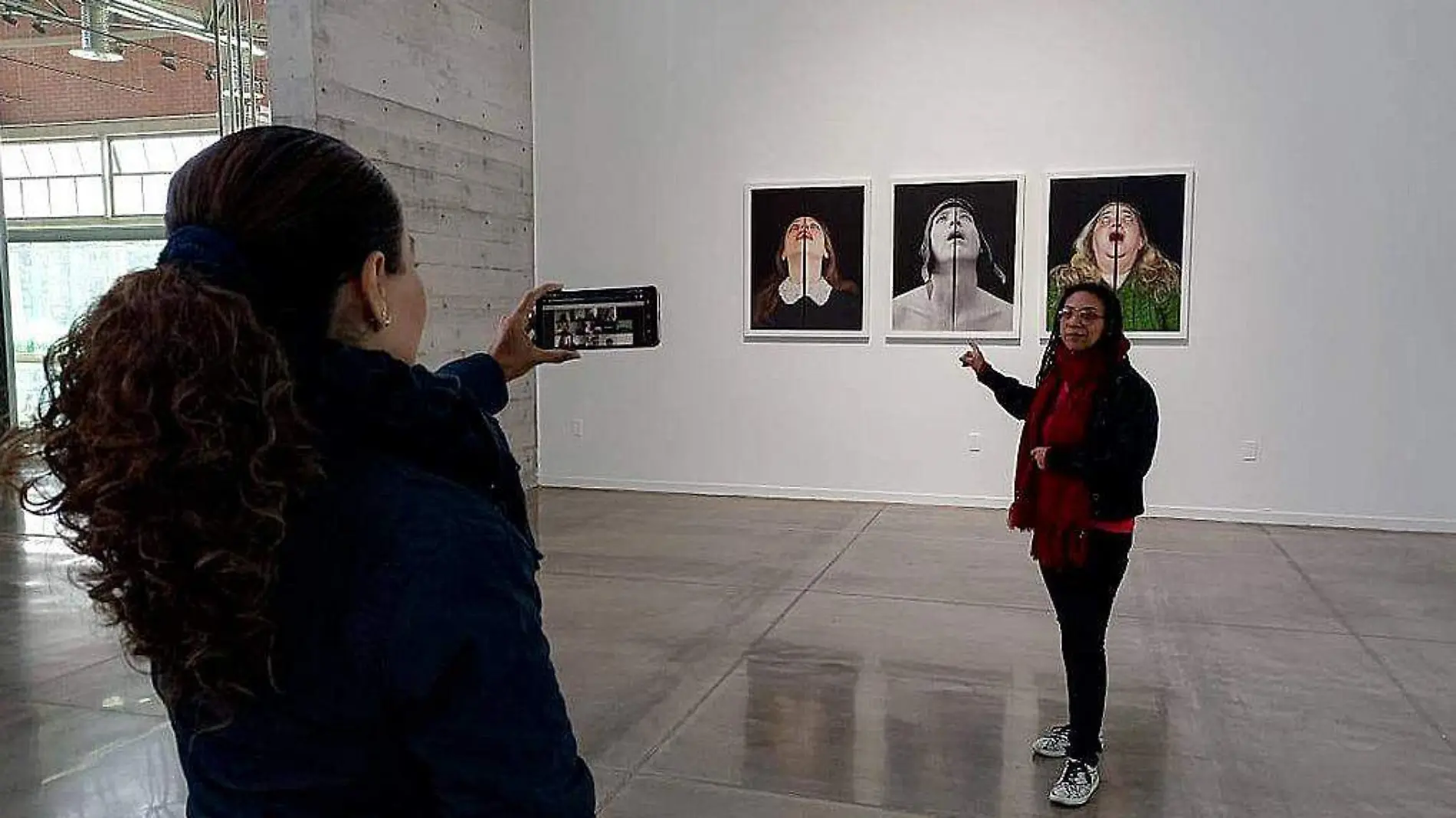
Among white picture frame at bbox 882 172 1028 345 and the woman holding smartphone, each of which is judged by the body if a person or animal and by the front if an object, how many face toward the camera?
1

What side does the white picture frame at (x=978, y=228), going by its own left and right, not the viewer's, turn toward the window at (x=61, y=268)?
right

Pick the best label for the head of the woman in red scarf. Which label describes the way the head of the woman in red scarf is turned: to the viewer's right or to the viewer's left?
to the viewer's left

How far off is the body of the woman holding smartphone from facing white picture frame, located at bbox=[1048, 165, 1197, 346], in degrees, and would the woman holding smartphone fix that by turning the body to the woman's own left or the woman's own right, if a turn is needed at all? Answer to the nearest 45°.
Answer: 0° — they already face it

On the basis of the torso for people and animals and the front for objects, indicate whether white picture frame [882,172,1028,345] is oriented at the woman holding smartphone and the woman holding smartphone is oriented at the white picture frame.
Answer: yes

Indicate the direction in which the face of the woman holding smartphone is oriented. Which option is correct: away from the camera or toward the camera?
away from the camera

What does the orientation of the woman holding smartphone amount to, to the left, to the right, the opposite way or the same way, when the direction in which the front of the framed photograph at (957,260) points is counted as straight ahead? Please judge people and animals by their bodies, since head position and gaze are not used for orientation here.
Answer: the opposite way

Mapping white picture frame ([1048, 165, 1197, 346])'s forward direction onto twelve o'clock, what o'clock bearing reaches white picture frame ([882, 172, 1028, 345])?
white picture frame ([882, 172, 1028, 345]) is roughly at 3 o'clock from white picture frame ([1048, 165, 1197, 346]).

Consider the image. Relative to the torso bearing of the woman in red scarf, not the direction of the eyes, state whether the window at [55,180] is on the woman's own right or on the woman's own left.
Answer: on the woman's own right

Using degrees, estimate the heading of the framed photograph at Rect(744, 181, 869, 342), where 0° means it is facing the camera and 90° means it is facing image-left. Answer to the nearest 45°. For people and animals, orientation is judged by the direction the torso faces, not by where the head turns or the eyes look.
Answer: approximately 0°

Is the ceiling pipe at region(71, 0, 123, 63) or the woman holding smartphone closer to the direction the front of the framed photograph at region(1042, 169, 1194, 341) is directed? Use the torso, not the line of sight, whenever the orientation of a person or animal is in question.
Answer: the woman holding smartphone
